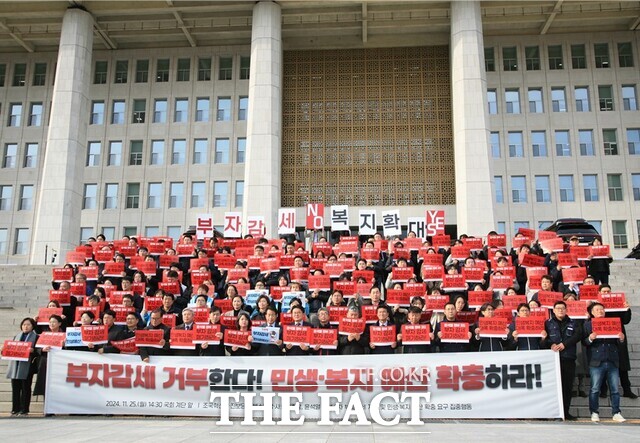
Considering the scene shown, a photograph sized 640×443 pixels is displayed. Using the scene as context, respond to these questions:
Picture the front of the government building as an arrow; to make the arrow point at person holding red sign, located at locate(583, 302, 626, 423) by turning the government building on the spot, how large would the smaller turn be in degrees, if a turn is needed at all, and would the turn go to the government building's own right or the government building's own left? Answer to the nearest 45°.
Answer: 0° — it already faces them

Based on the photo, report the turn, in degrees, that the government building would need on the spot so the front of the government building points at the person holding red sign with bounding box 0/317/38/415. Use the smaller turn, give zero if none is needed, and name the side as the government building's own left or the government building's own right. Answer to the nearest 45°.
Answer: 0° — it already faces them

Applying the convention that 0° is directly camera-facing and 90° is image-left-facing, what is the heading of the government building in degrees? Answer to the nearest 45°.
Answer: approximately 0°
